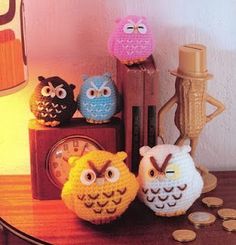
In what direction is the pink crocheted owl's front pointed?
toward the camera

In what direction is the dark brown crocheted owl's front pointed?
toward the camera

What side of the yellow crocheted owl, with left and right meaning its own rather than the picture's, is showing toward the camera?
front

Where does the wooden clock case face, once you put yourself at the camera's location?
facing the viewer
